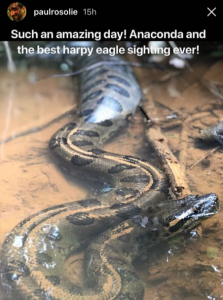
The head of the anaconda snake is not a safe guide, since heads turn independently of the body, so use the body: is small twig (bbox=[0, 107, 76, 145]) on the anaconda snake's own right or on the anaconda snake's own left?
on the anaconda snake's own left

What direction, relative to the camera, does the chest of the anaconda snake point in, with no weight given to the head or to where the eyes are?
to the viewer's right
